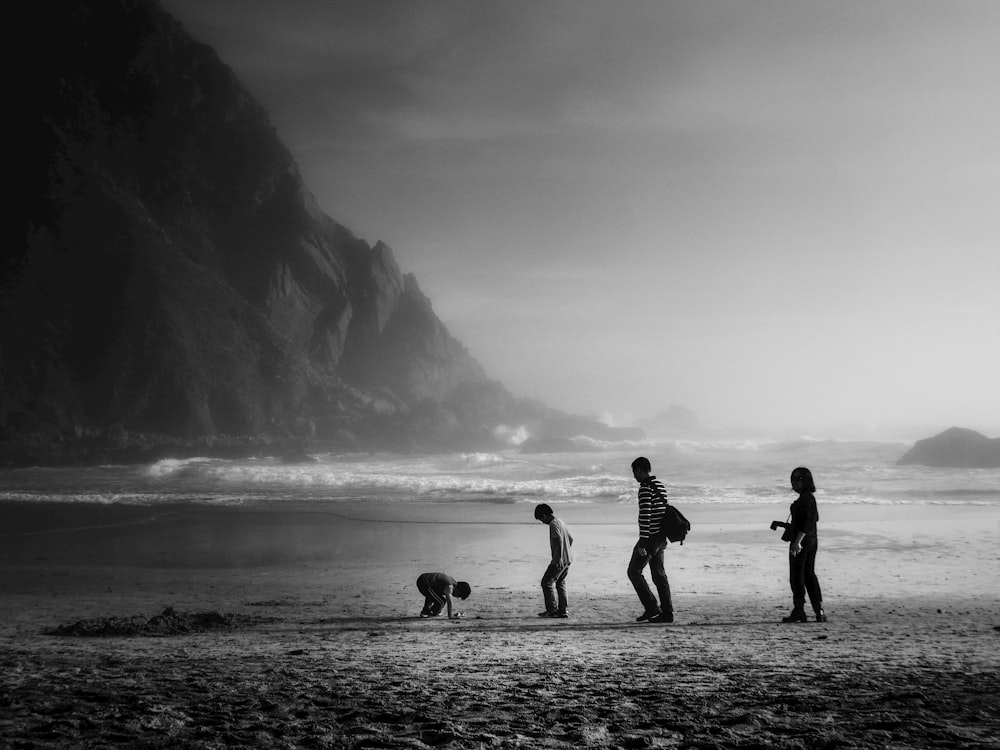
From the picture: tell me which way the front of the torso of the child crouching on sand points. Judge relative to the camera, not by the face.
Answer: to the viewer's right

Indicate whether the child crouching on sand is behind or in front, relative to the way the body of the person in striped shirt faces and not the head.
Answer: in front

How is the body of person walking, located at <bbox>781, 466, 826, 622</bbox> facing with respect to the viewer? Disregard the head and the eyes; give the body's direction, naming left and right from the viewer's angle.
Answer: facing to the left of the viewer

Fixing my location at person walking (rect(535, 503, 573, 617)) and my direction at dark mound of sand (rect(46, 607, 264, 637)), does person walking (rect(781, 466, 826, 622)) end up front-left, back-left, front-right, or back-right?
back-left

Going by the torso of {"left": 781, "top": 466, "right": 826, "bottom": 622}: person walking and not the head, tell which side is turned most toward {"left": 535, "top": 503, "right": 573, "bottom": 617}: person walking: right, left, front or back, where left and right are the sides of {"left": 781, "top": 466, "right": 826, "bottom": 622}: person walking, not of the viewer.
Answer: front

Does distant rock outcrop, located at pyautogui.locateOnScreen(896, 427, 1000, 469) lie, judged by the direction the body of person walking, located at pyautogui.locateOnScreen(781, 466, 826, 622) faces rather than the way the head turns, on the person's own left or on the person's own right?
on the person's own right

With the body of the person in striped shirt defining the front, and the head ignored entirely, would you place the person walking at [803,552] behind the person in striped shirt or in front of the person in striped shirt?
behind

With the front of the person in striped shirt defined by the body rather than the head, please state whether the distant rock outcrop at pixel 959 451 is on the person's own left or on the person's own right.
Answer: on the person's own right

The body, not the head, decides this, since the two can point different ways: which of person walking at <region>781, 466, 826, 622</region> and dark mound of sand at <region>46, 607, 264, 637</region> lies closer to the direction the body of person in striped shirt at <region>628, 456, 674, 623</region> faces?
the dark mound of sand

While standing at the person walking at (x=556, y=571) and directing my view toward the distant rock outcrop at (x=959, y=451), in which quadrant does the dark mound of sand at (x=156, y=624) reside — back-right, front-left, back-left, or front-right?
back-left

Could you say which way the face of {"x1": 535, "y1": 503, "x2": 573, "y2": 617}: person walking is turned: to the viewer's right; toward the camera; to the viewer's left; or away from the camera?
to the viewer's left

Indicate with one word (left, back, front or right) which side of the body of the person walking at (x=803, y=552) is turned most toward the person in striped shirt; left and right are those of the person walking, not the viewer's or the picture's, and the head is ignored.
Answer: front

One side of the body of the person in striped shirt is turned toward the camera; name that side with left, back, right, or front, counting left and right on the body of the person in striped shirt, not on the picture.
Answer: left
